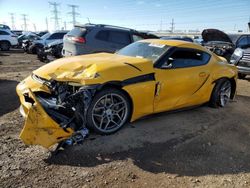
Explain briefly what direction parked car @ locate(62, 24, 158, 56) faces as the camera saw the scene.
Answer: facing away from the viewer and to the right of the viewer

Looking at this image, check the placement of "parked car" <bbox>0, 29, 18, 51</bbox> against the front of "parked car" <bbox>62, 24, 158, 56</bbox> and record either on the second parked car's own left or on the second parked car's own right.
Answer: on the second parked car's own left

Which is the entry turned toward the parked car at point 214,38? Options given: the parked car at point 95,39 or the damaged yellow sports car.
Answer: the parked car at point 95,39

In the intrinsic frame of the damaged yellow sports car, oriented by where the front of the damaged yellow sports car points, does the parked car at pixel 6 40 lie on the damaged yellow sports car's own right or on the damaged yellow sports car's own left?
on the damaged yellow sports car's own right

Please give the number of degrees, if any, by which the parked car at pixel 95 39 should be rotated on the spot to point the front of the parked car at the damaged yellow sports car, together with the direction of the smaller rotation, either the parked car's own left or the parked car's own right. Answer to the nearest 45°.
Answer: approximately 135° to the parked car's own right

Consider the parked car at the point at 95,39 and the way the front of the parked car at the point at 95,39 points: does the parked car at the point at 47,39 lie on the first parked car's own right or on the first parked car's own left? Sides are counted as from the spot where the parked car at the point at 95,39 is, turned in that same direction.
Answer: on the first parked car's own left

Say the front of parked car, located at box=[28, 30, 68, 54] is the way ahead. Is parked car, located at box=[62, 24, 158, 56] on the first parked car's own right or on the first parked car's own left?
on the first parked car's own left
